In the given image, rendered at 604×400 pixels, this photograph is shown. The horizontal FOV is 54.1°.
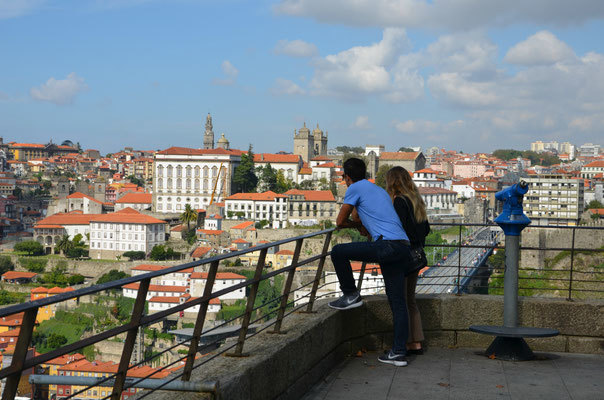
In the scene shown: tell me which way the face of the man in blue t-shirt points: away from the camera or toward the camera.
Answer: away from the camera

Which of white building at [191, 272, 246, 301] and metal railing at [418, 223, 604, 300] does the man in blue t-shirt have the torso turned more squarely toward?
the white building

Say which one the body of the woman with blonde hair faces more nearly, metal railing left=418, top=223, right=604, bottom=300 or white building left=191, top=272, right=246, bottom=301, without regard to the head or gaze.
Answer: the white building

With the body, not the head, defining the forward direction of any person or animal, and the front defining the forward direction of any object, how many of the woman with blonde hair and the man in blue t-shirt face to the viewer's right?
0

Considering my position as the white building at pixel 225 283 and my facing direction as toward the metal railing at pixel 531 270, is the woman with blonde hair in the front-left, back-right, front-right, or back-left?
front-right

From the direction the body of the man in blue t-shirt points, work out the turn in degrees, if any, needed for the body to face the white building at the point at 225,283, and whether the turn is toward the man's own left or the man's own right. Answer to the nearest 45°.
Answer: approximately 45° to the man's own right

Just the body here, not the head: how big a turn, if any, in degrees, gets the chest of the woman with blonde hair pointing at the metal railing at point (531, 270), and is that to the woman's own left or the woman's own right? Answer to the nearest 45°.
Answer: approximately 45° to the woman's own right

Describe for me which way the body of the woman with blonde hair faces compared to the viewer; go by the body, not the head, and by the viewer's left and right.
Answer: facing away from the viewer and to the left of the viewer

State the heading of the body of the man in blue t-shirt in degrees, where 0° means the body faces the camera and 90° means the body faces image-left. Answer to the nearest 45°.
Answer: approximately 135°
